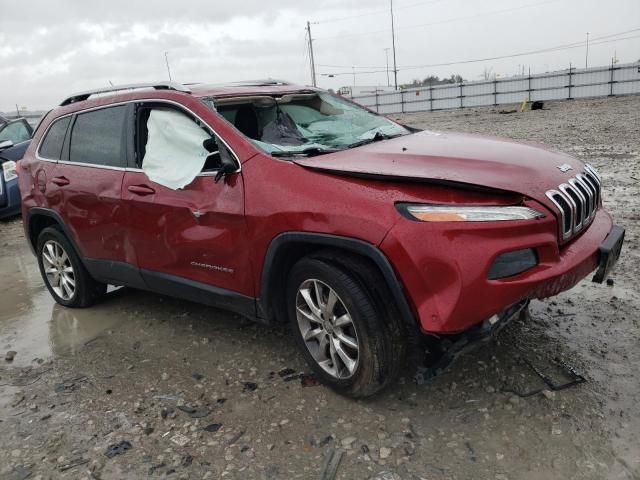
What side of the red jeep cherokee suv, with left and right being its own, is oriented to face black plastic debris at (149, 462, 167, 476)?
right

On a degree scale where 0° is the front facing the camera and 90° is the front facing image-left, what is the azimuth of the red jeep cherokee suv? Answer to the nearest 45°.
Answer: approximately 315°
